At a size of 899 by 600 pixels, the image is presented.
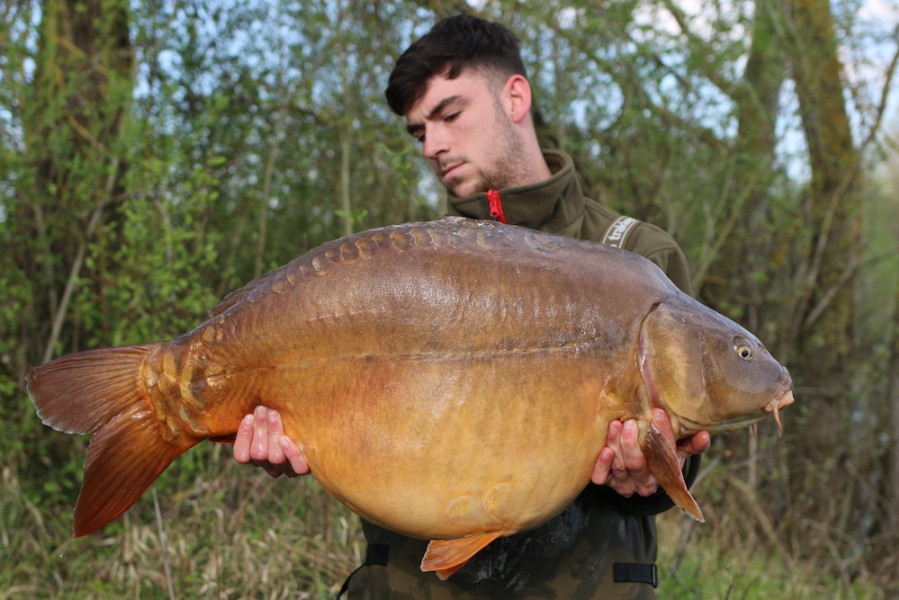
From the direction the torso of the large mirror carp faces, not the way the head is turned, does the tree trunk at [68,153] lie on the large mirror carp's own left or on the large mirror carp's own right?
on the large mirror carp's own left

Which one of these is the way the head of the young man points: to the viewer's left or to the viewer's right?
to the viewer's left

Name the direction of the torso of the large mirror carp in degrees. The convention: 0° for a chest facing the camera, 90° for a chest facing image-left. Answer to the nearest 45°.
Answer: approximately 270°
